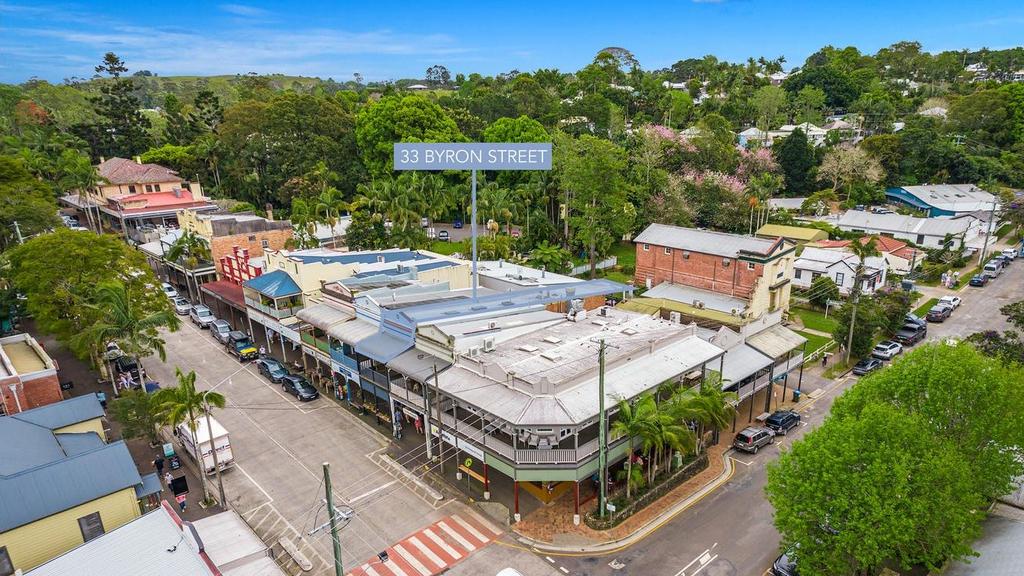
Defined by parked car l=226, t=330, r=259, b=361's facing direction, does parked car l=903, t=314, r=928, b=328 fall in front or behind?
in front

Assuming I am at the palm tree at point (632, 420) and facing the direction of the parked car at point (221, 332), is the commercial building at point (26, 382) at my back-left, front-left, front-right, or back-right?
front-left

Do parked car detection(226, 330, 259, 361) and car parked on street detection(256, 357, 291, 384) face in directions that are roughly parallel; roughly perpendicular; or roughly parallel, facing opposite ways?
roughly parallel

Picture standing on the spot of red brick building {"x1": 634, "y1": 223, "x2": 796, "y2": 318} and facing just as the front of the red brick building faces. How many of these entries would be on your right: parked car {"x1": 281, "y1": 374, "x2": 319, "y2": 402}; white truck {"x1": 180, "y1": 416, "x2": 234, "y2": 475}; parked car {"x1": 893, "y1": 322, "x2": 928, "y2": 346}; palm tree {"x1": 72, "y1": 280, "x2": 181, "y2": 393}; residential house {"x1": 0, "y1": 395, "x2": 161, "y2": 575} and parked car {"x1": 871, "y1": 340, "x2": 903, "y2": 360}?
4

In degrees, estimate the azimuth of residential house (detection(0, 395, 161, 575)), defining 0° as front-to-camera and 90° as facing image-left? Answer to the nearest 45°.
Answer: approximately 225°

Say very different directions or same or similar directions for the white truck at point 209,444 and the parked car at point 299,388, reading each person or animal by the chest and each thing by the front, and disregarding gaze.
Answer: very different directions

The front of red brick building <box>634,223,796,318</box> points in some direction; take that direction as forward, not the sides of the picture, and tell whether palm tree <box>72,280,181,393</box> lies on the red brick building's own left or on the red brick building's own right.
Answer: on the red brick building's own right

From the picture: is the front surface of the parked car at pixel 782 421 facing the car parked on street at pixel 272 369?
no

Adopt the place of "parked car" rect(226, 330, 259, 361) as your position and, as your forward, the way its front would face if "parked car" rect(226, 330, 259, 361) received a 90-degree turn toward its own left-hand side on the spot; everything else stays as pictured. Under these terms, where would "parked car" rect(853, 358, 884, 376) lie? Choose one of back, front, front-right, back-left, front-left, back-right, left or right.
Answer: right

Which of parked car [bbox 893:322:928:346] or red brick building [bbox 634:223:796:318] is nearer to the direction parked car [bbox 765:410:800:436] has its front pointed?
the parked car

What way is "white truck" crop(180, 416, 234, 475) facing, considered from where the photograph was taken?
facing away from the viewer and to the left of the viewer

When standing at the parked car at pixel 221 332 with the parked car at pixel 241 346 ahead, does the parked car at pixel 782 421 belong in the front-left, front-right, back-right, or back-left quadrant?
front-left

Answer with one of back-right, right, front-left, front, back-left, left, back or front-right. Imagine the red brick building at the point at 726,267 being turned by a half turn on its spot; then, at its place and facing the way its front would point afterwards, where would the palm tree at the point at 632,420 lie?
back-left

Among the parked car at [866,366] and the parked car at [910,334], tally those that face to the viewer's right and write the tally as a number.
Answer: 0
